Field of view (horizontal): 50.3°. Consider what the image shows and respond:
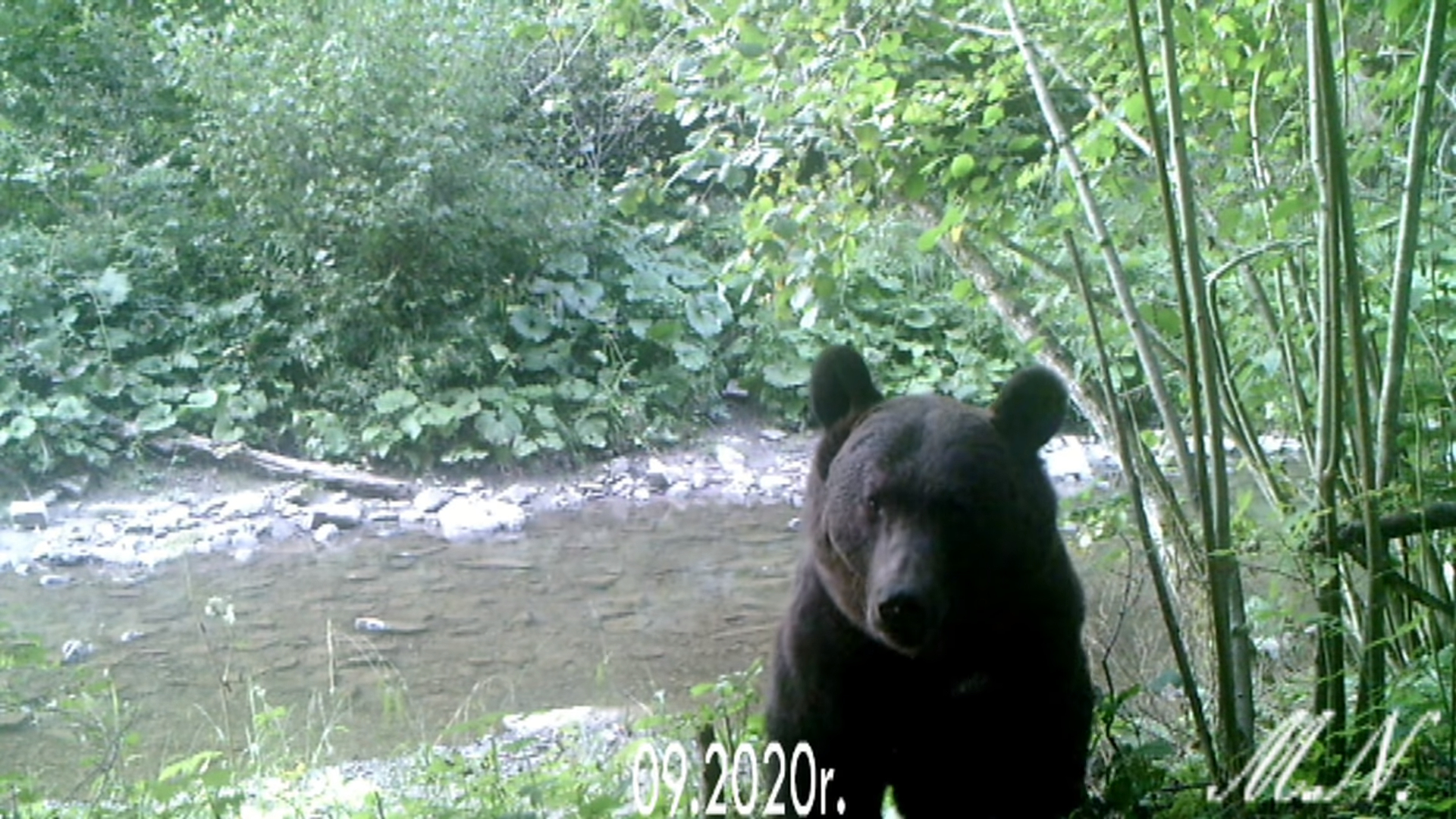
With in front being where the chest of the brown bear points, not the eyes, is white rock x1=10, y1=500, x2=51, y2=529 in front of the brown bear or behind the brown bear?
behind

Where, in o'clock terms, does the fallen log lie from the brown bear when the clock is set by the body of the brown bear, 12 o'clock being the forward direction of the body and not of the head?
The fallen log is roughly at 5 o'clock from the brown bear.

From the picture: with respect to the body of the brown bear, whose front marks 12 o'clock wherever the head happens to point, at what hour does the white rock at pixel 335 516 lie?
The white rock is roughly at 5 o'clock from the brown bear.

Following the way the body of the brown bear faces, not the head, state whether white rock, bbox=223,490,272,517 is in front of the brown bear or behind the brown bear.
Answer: behind

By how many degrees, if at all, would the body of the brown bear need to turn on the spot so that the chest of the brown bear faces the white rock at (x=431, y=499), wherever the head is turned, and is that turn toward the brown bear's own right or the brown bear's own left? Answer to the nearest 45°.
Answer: approximately 135° to the brown bear's own right

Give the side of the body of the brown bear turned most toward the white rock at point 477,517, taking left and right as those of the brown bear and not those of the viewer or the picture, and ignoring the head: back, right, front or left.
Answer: back

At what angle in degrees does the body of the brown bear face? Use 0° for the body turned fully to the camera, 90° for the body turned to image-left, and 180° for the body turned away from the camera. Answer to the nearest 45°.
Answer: approximately 0°

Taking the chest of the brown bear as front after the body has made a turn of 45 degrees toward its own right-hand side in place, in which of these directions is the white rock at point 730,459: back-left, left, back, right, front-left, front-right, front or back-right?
back-right
